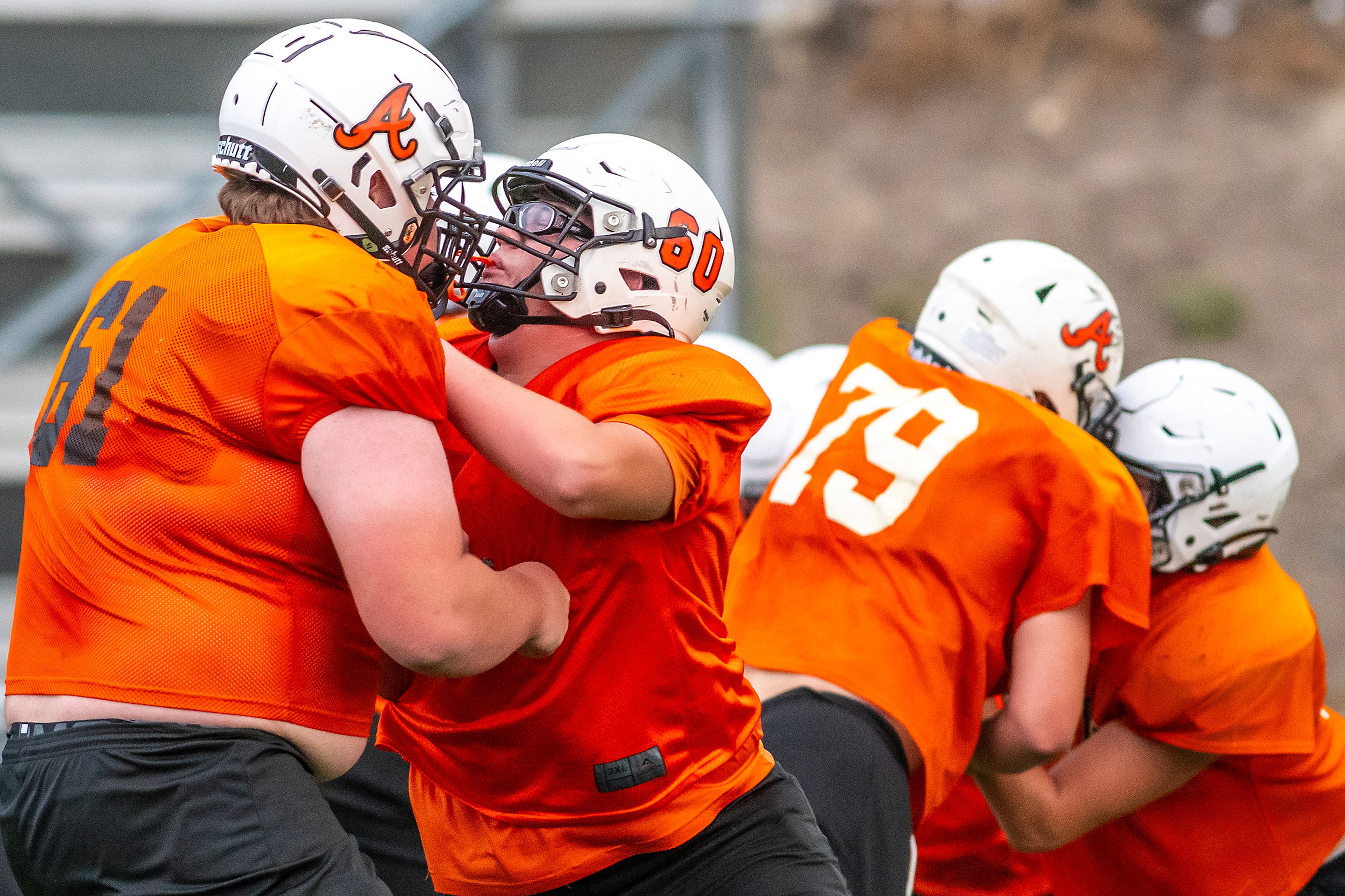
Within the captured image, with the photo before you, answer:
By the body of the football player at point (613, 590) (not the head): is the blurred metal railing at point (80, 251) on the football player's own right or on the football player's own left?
on the football player's own right

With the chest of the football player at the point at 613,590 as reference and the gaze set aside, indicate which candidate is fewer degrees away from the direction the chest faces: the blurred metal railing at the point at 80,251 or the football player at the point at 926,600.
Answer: the blurred metal railing

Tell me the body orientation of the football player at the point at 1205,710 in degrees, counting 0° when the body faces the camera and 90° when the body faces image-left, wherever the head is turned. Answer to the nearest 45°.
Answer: approximately 90°

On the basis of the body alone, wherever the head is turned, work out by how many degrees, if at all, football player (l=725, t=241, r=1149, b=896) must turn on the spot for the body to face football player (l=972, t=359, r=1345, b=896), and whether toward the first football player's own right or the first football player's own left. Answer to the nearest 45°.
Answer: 0° — they already face them

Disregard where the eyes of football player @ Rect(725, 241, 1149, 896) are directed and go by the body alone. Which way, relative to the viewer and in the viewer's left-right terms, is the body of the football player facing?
facing away from the viewer and to the right of the viewer

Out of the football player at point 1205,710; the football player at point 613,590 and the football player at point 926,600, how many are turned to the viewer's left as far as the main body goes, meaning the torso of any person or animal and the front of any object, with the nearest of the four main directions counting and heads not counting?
2

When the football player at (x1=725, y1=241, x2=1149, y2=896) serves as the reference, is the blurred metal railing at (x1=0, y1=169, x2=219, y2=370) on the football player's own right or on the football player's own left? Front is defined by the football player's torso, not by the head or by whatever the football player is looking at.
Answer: on the football player's own left

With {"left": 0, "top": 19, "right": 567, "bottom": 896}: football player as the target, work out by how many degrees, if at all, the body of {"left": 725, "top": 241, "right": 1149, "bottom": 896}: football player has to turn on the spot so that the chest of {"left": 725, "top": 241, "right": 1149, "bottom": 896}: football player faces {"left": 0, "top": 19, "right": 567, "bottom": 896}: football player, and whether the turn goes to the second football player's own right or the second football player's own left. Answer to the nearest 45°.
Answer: approximately 180°

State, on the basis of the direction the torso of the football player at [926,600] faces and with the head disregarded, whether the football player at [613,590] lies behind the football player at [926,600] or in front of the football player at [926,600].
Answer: behind

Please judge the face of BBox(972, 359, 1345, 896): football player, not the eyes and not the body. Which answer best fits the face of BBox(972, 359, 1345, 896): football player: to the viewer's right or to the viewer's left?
to the viewer's left

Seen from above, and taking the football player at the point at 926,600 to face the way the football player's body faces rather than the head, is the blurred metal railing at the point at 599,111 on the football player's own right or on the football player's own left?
on the football player's own left

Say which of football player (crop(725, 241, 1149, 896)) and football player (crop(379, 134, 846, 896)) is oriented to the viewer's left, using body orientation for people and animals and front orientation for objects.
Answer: football player (crop(379, 134, 846, 896))

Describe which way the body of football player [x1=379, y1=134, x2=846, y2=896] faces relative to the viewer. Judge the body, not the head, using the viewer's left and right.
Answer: facing to the left of the viewer
